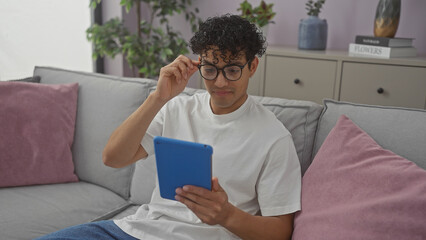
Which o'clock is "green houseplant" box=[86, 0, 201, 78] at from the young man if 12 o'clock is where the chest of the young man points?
The green houseplant is roughly at 4 o'clock from the young man.

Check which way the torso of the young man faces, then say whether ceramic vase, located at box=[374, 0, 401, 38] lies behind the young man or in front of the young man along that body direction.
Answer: behind

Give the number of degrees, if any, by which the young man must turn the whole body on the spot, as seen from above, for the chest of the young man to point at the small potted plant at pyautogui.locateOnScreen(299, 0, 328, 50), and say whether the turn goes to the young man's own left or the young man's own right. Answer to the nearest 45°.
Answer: approximately 180°

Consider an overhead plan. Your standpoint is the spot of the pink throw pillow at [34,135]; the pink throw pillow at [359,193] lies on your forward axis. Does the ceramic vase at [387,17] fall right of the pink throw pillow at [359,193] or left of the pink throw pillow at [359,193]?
left

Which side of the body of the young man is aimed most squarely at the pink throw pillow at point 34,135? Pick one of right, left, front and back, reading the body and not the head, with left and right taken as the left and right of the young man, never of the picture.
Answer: right

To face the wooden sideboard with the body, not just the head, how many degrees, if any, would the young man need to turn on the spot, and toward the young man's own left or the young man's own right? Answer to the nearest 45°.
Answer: approximately 180°

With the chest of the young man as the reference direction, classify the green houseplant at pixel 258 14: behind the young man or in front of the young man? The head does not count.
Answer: behind

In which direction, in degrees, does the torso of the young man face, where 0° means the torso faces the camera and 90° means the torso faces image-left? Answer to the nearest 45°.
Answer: approximately 45°
